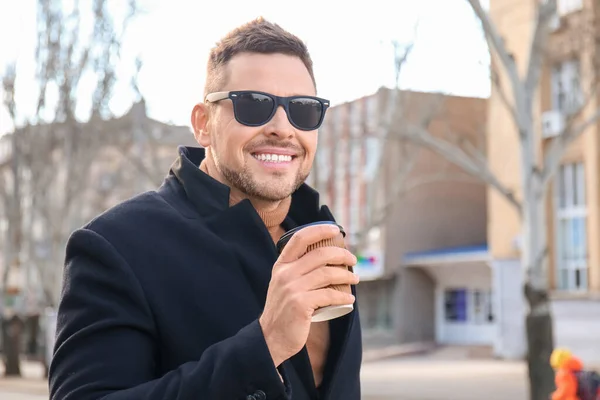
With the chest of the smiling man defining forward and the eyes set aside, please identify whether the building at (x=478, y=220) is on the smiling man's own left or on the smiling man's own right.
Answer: on the smiling man's own left

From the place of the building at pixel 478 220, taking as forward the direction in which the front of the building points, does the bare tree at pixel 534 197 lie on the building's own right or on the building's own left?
on the building's own left

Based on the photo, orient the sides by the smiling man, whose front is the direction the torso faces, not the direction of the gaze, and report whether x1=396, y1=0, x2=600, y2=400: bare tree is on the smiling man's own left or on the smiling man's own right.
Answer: on the smiling man's own left

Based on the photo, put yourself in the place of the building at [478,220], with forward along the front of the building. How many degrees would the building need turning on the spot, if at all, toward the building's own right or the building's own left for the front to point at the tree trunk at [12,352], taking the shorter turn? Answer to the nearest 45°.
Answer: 0° — it already faces it

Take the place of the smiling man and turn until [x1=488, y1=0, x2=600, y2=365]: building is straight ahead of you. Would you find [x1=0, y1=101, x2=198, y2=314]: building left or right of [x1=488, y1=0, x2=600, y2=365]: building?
left
